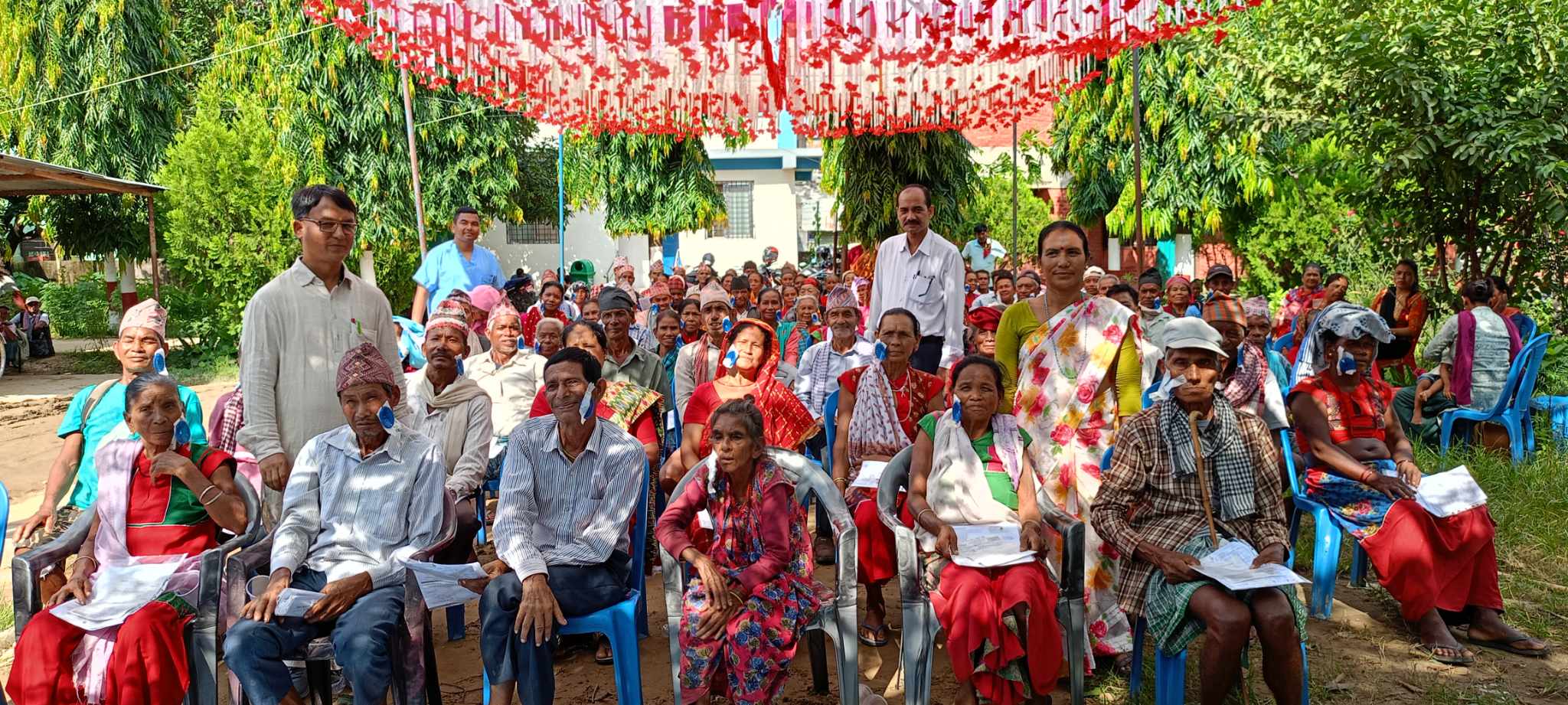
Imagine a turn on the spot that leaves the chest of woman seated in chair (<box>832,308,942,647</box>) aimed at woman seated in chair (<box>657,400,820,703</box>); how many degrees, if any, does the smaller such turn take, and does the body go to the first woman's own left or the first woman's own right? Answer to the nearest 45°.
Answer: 0° — they already face them

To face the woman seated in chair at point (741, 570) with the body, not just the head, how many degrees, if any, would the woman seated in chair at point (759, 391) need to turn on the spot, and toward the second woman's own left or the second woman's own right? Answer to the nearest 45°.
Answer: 0° — they already face them

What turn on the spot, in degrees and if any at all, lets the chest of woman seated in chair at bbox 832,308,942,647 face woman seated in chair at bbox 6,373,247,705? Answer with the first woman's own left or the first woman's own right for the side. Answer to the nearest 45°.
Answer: approximately 45° to the first woman's own right

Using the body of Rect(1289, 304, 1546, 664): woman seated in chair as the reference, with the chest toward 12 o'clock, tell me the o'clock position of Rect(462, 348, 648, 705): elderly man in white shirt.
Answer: The elderly man in white shirt is roughly at 3 o'clock from the woman seated in chair.

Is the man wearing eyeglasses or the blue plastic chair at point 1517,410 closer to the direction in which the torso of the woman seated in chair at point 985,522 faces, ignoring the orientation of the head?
the man wearing eyeglasses

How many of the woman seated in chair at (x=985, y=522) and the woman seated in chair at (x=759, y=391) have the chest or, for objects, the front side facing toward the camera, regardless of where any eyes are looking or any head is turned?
2

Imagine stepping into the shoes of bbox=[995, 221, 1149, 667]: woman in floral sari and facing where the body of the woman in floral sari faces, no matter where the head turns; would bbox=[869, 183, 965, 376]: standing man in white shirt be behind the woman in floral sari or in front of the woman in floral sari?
behind

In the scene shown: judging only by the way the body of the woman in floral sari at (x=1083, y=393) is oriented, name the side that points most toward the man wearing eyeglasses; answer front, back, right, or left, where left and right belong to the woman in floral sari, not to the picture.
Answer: right

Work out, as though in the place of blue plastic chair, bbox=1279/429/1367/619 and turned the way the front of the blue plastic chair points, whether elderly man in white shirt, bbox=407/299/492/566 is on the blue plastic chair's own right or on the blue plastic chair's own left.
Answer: on the blue plastic chair's own right
